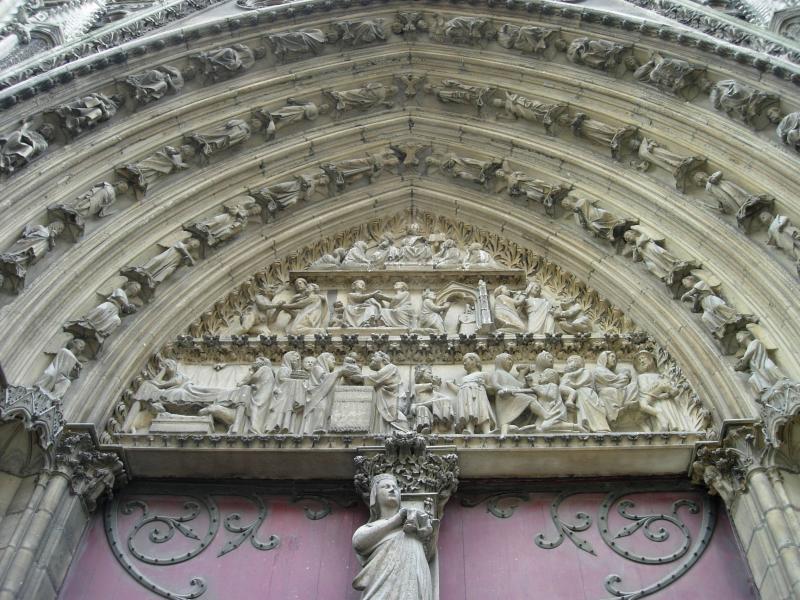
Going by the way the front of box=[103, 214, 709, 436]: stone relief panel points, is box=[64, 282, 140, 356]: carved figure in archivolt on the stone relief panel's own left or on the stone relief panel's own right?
on the stone relief panel's own right

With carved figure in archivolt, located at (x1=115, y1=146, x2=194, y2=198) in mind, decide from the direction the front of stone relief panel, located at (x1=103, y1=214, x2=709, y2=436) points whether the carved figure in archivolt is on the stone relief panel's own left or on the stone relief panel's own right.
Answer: on the stone relief panel's own right

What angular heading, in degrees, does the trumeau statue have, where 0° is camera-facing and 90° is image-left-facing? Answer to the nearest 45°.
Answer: approximately 315°

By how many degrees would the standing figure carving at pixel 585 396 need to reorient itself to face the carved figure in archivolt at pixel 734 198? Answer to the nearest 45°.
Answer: approximately 135° to its left

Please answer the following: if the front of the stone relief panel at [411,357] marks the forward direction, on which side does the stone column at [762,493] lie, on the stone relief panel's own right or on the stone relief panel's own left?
on the stone relief panel's own left

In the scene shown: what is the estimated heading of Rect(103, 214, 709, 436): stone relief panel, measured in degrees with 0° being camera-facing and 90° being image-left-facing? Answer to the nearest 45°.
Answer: approximately 0°
